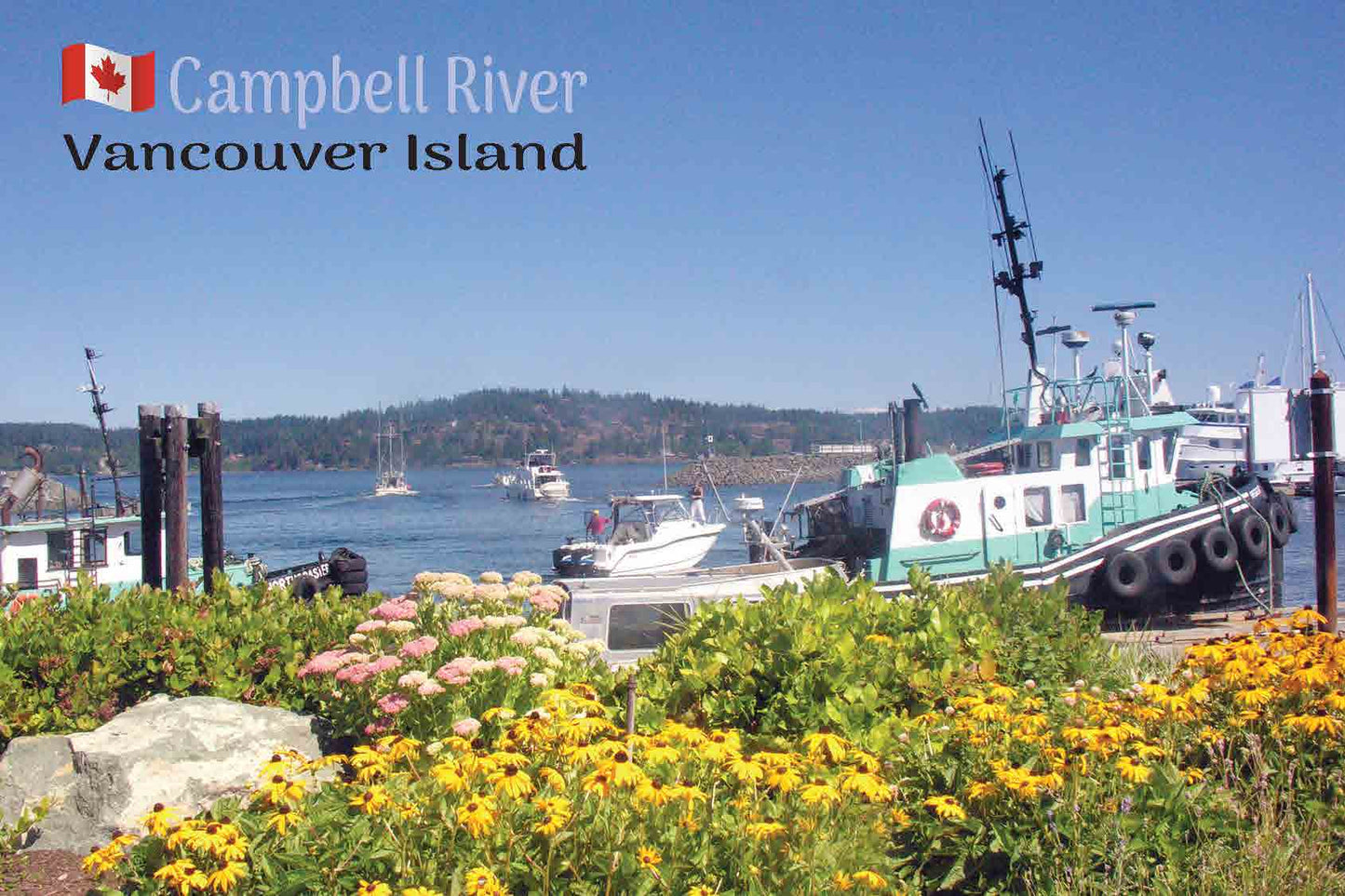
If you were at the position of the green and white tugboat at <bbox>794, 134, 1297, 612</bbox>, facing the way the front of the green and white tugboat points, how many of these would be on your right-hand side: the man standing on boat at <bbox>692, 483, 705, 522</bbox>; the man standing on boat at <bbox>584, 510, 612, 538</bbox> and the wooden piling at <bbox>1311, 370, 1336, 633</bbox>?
1

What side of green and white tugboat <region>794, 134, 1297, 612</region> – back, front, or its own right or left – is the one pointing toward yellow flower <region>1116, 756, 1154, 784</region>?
right

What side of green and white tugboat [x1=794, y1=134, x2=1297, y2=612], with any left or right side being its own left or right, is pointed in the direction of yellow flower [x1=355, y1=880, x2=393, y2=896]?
right

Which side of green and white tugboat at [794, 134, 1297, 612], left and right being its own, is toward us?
right

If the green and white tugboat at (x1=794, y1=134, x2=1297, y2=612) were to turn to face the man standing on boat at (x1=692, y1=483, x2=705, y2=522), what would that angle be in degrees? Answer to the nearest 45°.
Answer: approximately 135° to its left

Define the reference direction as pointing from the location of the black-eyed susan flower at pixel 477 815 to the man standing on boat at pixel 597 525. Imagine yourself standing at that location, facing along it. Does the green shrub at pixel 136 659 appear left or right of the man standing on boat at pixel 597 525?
left

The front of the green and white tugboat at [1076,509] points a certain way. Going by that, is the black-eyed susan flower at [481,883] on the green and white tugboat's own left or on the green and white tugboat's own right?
on the green and white tugboat's own right

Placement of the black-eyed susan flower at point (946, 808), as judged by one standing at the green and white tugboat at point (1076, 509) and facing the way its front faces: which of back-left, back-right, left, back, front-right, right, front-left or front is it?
right

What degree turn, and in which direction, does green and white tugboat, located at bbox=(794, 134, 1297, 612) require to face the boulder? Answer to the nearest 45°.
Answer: approximately 90° to its right

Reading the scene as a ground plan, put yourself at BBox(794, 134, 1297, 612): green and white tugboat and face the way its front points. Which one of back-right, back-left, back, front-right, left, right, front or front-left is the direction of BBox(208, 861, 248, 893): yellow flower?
right

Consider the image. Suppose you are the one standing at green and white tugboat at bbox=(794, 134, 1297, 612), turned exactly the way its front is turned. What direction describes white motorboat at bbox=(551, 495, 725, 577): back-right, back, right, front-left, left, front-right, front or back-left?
back-left

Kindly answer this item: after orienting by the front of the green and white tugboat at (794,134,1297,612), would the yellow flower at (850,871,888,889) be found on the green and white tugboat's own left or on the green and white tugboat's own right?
on the green and white tugboat's own right

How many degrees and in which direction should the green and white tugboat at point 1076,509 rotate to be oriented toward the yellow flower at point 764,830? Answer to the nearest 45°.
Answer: approximately 90° to its right

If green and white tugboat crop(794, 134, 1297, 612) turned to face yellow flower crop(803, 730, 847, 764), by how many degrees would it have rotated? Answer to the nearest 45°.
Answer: approximately 90° to its right
